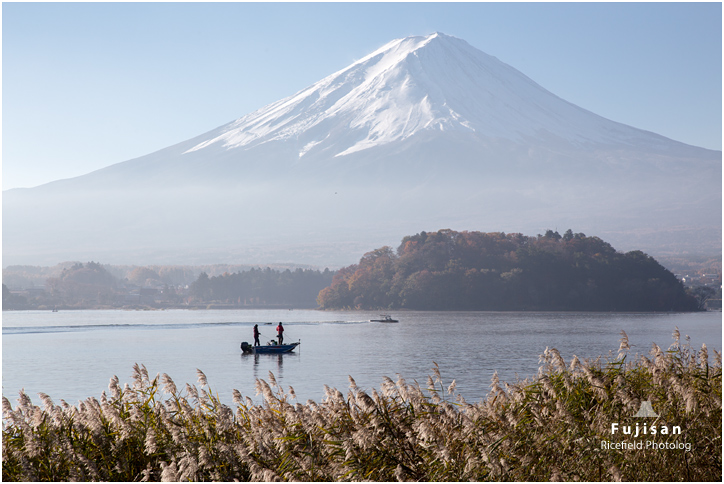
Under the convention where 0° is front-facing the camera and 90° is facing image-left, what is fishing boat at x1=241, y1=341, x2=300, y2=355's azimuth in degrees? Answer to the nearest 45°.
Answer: approximately 270°
